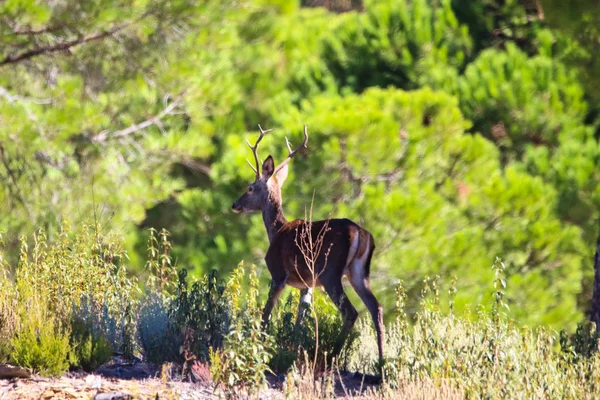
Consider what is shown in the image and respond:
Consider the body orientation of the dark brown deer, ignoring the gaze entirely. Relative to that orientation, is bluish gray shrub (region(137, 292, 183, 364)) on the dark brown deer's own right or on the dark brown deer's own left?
on the dark brown deer's own left

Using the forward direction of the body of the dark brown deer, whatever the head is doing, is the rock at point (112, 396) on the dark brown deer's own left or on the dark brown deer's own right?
on the dark brown deer's own left

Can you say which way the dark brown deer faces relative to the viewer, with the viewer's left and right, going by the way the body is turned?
facing away from the viewer and to the left of the viewer
